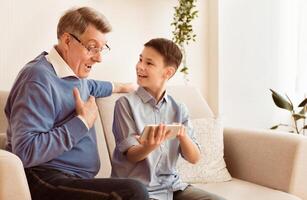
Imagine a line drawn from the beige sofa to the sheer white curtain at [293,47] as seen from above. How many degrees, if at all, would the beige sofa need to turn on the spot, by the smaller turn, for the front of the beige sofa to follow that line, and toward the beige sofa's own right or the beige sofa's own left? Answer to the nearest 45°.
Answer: approximately 90° to the beige sofa's own left

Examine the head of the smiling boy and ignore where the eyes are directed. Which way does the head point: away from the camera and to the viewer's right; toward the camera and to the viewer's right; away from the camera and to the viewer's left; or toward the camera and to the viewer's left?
toward the camera and to the viewer's left

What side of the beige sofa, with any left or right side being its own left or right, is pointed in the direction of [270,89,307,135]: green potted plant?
left

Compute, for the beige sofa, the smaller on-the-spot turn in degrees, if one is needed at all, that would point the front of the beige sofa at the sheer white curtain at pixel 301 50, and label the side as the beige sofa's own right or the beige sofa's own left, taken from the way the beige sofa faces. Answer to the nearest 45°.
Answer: approximately 90° to the beige sofa's own left

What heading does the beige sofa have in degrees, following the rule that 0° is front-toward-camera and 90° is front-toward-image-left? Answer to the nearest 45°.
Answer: approximately 315°
